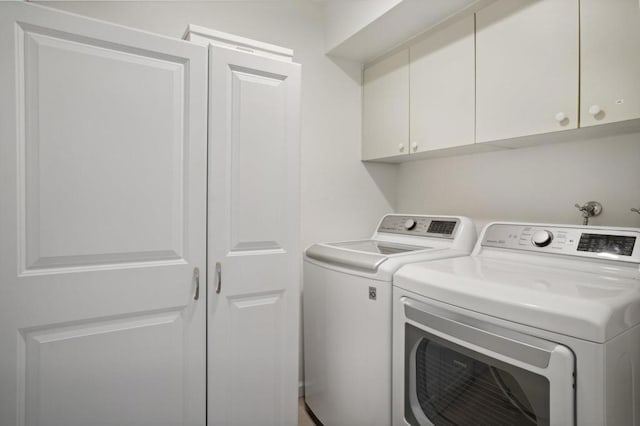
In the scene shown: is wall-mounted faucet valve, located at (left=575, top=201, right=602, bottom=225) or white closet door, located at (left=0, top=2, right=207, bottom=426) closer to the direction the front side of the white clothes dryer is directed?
the white closet door

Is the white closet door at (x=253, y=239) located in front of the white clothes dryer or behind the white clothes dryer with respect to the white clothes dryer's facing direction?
in front

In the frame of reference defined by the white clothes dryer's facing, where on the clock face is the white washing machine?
The white washing machine is roughly at 2 o'clock from the white clothes dryer.

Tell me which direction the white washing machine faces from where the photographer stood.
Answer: facing the viewer and to the left of the viewer

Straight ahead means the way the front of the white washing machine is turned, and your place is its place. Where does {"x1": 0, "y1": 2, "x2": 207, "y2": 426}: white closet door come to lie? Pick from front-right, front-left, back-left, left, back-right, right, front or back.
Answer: front

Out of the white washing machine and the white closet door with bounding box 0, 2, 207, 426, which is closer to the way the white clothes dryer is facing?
the white closet door

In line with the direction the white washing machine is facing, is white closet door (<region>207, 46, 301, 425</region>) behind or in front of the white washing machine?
in front

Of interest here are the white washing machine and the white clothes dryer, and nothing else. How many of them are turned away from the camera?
0

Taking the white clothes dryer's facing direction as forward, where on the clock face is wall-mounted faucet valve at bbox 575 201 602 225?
The wall-mounted faucet valve is roughly at 5 o'clock from the white clothes dryer.
